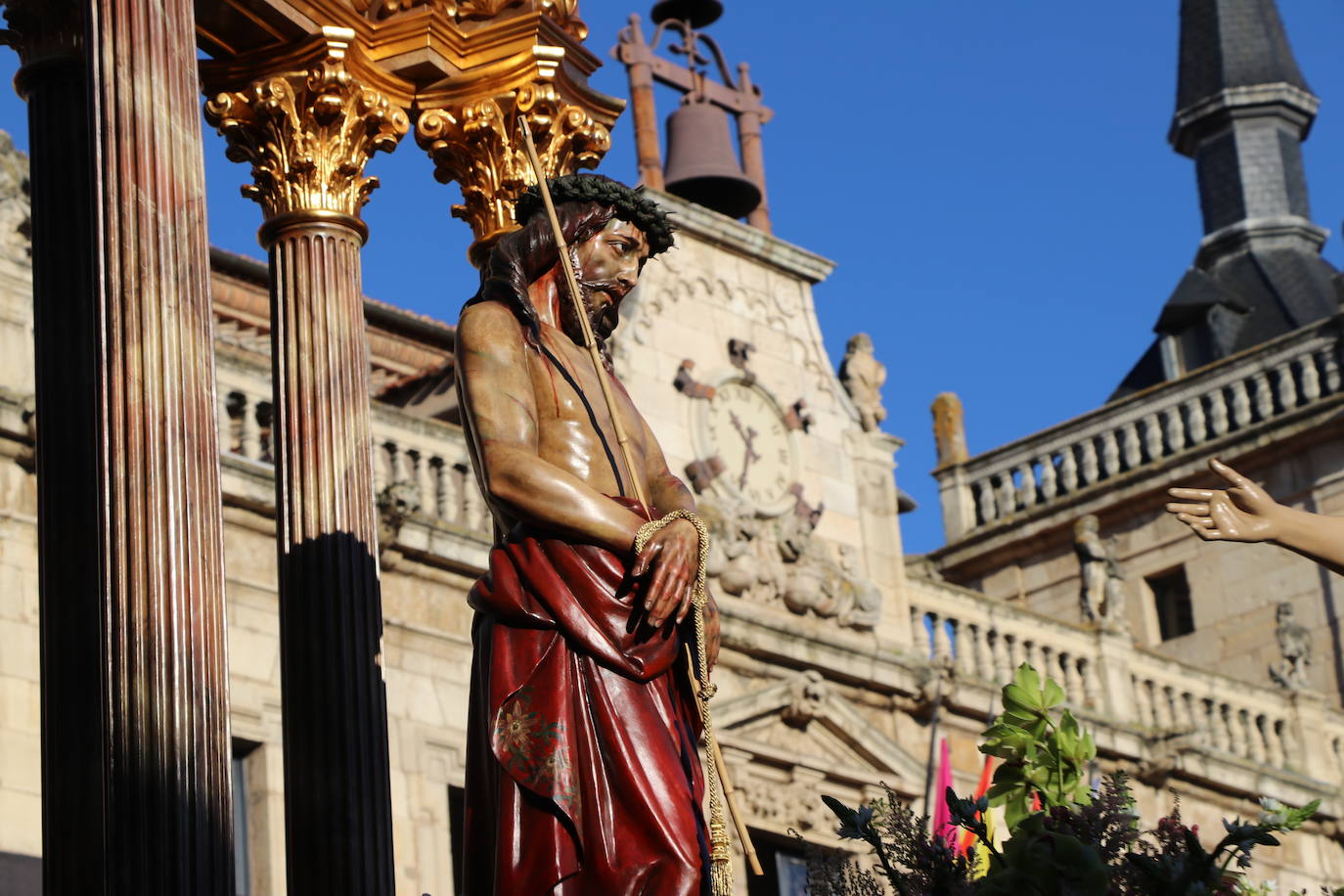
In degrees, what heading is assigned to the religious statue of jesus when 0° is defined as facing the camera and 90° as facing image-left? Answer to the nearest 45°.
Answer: approximately 315°

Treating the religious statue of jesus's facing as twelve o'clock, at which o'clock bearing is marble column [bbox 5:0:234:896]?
The marble column is roughly at 5 o'clock from the religious statue of jesus.

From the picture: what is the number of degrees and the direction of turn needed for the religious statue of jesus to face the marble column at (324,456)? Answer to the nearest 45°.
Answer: approximately 180°
